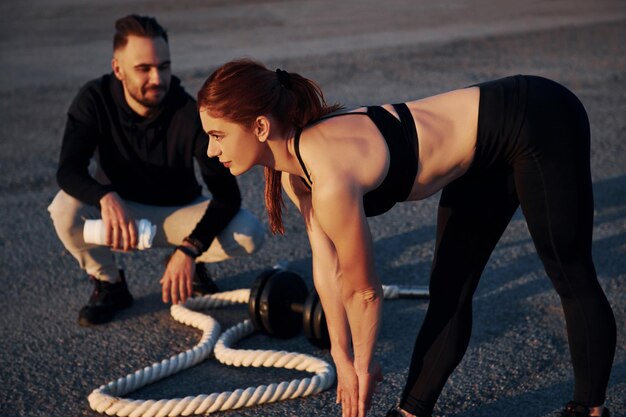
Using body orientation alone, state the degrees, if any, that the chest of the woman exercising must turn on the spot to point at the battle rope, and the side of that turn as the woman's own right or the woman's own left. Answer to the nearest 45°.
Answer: approximately 45° to the woman's own right

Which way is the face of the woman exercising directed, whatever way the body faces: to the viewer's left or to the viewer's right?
to the viewer's left

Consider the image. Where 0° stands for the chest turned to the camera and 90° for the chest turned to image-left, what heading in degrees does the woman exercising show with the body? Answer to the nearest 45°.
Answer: approximately 90°

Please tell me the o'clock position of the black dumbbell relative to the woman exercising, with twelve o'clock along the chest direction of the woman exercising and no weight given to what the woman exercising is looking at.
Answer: The black dumbbell is roughly at 2 o'clock from the woman exercising.
